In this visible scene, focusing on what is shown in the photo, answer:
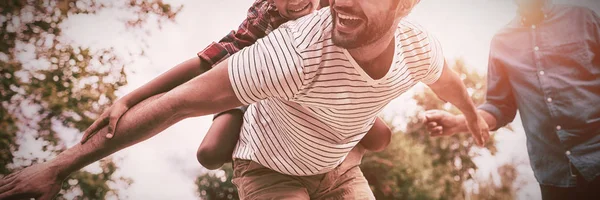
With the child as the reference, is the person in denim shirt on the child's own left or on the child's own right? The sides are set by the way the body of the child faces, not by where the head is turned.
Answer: on the child's own left

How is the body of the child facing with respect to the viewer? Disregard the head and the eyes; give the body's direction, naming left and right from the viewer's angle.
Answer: facing the viewer
